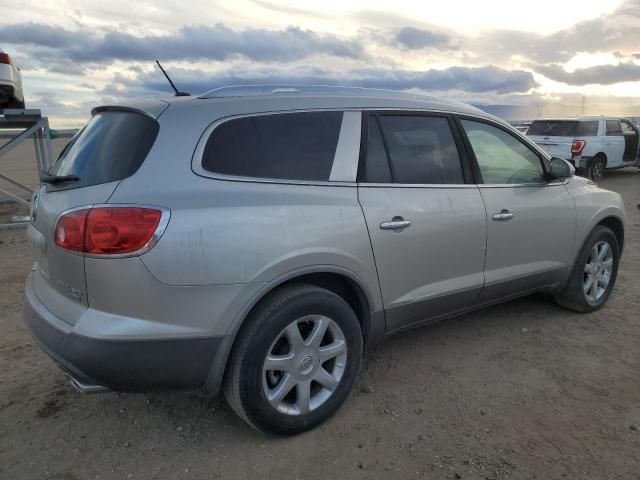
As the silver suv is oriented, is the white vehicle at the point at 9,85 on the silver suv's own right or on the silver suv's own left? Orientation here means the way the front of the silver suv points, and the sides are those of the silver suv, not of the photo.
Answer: on the silver suv's own left

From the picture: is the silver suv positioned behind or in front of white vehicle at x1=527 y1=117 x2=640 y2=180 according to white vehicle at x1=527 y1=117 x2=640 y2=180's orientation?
behind

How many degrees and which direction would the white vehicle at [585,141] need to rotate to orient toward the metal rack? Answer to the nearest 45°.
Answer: approximately 180°

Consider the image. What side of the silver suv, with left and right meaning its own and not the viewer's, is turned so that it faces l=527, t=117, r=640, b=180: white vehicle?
front

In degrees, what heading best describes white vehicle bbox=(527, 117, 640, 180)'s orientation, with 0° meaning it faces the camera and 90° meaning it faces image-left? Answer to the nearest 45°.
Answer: approximately 225°

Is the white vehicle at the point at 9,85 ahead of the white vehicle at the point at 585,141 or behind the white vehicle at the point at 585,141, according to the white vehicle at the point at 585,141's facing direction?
behind

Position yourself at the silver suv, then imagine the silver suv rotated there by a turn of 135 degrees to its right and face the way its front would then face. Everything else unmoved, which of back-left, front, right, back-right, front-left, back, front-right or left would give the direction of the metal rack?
back-right

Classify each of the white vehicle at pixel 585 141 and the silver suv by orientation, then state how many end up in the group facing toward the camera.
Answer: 0

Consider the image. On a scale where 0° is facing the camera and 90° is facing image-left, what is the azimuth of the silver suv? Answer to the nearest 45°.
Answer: approximately 225°
